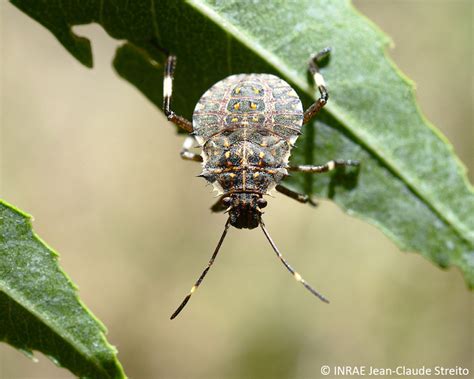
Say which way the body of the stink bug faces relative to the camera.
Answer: toward the camera
